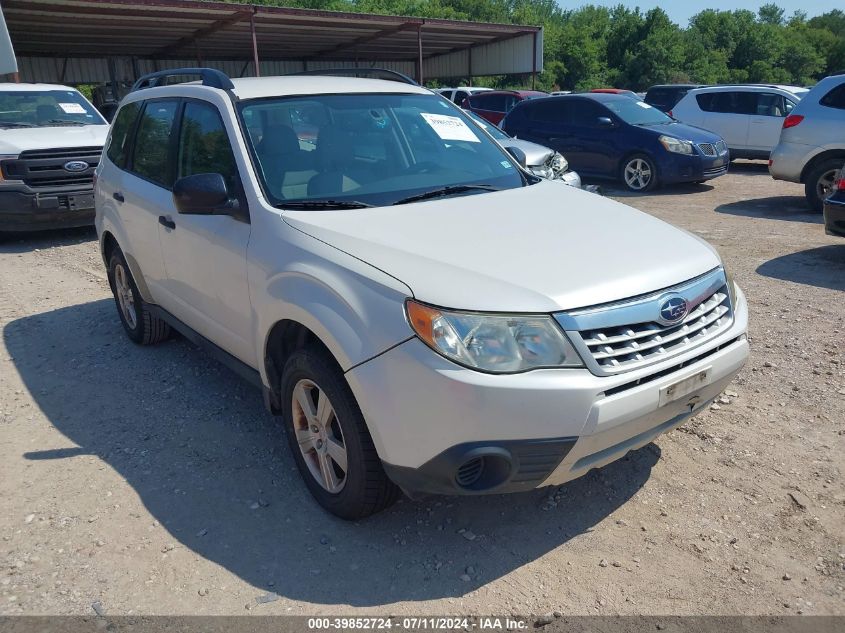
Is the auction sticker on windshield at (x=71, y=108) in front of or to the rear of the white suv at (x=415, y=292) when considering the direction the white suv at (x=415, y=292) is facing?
to the rear

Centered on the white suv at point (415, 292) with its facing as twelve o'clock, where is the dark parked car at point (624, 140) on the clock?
The dark parked car is roughly at 8 o'clock from the white suv.

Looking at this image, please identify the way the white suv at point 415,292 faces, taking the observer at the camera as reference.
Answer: facing the viewer and to the right of the viewer

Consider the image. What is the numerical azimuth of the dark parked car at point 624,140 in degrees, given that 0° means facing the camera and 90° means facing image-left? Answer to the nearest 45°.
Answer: approximately 315°

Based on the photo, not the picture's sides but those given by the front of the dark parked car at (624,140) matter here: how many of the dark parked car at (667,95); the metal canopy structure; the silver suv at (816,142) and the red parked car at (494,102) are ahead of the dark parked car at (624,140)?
1

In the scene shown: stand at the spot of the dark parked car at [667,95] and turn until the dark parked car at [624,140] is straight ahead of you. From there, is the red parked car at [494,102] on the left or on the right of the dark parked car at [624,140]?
right

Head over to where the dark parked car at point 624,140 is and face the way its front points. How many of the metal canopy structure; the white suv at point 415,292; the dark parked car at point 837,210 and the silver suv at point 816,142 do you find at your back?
1

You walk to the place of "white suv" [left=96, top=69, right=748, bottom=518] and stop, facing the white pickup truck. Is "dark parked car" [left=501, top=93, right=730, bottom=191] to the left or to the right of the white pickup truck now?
right

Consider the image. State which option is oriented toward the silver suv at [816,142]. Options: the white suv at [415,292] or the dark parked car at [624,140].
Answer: the dark parked car

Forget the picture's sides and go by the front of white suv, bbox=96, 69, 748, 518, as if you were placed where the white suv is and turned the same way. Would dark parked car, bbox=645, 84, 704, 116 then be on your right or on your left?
on your left

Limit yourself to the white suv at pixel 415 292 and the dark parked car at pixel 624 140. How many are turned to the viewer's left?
0

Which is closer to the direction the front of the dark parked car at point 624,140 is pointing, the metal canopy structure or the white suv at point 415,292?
the white suv

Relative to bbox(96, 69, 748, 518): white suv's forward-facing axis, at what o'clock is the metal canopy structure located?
The metal canopy structure is roughly at 7 o'clock from the white suv.
